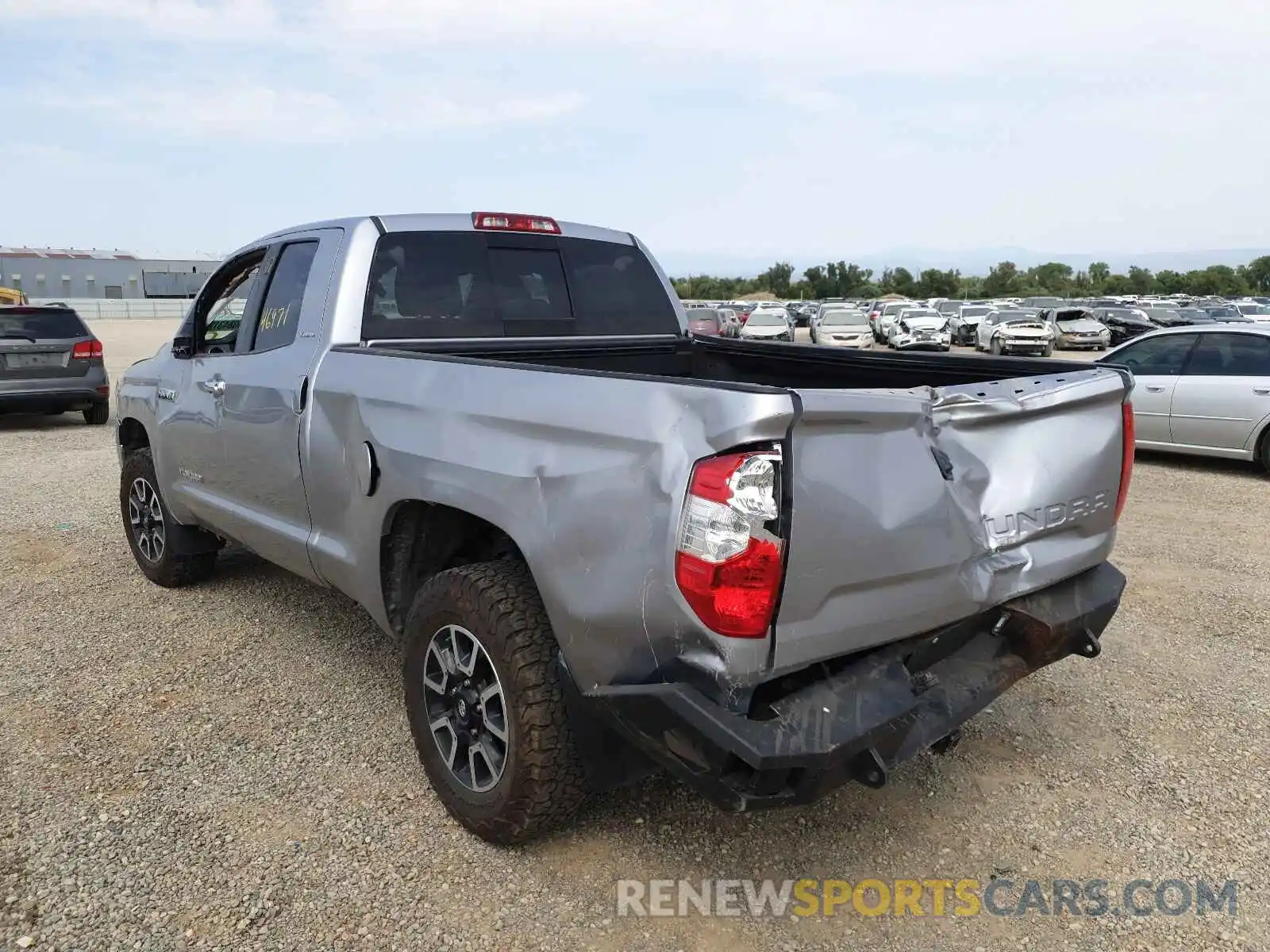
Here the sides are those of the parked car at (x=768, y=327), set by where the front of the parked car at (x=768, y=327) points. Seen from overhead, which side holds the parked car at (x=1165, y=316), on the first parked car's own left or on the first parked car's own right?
on the first parked car's own left

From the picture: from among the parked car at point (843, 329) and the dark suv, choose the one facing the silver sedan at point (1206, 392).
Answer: the parked car

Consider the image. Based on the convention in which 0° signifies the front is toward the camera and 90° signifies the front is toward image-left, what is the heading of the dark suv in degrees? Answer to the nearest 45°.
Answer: approximately 180°

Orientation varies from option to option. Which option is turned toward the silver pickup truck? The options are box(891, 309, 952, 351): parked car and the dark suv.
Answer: the parked car

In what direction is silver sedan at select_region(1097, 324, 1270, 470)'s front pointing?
to the viewer's left

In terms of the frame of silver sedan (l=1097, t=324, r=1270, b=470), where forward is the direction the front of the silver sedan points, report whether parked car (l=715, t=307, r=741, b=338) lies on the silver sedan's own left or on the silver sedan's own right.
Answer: on the silver sedan's own right

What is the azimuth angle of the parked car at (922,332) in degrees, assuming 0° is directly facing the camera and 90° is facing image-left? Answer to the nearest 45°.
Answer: approximately 0°
